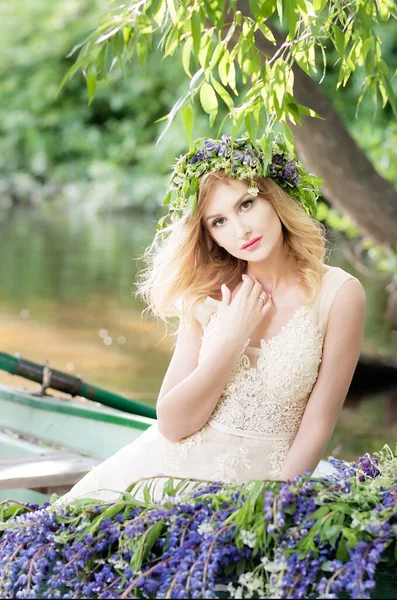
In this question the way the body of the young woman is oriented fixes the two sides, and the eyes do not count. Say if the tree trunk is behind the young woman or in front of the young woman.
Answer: behind

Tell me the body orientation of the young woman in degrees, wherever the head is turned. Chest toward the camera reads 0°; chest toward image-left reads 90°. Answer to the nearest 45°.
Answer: approximately 45°

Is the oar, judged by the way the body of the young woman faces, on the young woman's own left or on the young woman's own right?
on the young woman's own right
